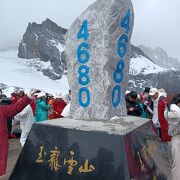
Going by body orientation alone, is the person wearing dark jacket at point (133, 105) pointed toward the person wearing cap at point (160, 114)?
no

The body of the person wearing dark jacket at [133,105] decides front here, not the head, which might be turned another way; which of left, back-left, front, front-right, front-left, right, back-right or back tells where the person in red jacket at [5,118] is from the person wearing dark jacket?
front

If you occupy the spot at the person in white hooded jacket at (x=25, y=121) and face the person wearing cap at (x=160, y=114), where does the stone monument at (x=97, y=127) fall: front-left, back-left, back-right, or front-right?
front-right

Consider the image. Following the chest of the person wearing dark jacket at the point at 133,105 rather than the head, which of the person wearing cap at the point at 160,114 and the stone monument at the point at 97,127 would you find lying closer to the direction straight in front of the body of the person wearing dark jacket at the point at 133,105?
the stone monument

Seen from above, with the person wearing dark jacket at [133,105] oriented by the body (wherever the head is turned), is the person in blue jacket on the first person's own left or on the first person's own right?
on the first person's own right

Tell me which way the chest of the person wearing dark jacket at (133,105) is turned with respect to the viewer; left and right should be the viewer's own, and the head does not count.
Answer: facing the viewer and to the left of the viewer

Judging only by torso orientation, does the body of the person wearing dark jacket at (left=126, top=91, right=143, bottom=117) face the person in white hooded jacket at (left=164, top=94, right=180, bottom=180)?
no

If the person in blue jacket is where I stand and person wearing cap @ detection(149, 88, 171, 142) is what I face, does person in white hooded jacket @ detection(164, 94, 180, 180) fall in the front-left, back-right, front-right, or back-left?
front-right

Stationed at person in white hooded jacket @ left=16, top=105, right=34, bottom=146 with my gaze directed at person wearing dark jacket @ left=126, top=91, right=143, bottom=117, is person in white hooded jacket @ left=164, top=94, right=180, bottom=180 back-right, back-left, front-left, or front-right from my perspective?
front-right

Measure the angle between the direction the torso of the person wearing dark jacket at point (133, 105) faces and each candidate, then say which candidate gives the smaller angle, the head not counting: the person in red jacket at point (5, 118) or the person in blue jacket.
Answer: the person in red jacket
